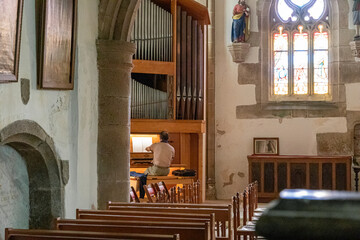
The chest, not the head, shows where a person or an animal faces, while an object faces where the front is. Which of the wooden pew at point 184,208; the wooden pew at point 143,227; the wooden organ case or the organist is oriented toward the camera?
the wooden organ case

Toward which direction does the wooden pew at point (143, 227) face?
away from the camera

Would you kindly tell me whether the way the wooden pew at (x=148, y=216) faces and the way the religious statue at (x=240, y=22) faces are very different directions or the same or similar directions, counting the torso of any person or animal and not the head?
very different directions

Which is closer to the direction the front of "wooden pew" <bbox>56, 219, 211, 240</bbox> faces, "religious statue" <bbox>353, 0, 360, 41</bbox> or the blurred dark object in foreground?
the religious statue

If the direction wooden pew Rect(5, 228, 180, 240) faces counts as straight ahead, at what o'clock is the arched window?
The arched window is roughly at 1 o'clock from the wooden pew.

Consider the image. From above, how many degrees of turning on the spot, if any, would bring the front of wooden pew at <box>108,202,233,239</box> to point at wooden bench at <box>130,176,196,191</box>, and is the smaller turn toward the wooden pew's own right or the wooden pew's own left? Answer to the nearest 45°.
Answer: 0° — it already faces it

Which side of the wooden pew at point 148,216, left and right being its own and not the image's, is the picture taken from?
back

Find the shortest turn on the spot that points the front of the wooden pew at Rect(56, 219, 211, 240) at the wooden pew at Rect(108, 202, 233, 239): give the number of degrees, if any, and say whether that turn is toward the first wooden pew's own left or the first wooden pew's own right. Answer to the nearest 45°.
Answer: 0° — it already faces it

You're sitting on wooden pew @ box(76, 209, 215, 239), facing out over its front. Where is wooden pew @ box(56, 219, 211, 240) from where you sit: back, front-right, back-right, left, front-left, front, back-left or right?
back

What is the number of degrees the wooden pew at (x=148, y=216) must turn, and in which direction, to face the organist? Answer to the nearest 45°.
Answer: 0° — it already faces them

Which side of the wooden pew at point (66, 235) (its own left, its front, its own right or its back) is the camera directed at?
back

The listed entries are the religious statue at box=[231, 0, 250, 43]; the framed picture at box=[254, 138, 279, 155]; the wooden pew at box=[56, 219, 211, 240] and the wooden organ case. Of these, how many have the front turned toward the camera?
3

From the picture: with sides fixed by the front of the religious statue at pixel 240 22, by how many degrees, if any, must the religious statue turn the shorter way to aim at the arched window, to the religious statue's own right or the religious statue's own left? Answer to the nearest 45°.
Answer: approximately 135° to the religious statue's own left
